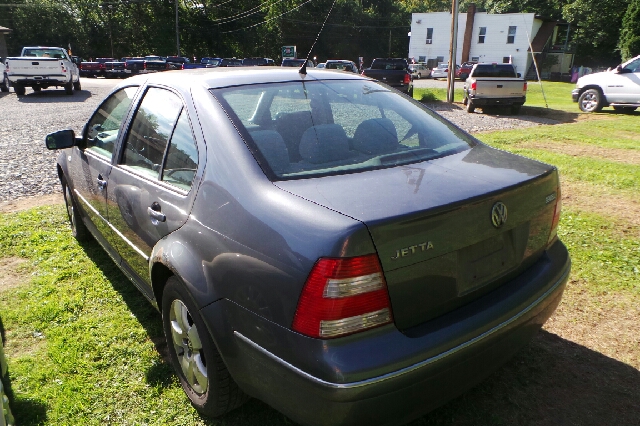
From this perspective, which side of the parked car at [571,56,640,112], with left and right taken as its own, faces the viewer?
left

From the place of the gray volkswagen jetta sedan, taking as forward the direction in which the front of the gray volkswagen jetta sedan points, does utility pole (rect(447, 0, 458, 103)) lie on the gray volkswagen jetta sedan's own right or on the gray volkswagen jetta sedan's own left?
on the gray volkswagen jetta sedan's own right

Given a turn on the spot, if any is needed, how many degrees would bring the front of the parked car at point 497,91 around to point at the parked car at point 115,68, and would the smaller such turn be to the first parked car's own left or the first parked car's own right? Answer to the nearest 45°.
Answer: approximately 45° to the first parked car's own left

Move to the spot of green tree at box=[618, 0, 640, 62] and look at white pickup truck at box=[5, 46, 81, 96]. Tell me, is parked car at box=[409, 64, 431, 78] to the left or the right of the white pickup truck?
right

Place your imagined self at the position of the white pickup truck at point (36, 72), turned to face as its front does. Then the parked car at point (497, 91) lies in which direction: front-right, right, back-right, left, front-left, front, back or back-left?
back-right

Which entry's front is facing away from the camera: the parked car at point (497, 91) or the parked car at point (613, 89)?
the parked car at point (497, 91)

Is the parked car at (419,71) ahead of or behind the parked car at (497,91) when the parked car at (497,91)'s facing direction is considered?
ahead

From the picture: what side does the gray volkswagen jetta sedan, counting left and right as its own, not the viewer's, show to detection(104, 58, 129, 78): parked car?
front

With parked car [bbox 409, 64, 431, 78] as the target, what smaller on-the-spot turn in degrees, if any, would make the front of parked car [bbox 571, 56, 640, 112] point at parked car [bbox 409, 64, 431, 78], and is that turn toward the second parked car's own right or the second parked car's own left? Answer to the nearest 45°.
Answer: approximately 45° to the second parked car's own right

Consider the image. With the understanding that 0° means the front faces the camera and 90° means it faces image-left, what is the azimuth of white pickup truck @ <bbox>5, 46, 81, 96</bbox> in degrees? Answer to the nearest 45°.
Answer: approximately 180°

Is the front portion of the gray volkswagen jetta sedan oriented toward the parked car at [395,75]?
no

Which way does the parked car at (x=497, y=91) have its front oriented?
away from the camera

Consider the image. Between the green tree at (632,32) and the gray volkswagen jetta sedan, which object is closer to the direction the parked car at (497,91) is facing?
the green tree

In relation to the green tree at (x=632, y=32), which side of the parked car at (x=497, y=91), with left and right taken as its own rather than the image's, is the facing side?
front

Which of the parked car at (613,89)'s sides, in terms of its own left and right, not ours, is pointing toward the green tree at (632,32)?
right
